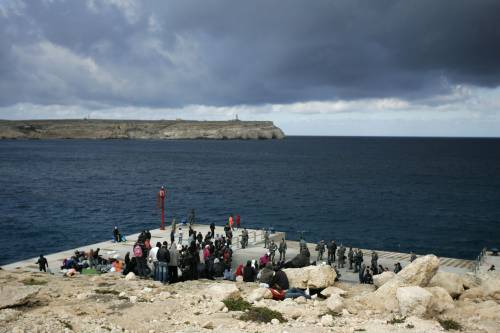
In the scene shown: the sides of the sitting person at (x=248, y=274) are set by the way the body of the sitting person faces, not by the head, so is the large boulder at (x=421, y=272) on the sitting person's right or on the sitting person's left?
on the sitting person's right

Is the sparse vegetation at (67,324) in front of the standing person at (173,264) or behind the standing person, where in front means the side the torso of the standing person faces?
behind

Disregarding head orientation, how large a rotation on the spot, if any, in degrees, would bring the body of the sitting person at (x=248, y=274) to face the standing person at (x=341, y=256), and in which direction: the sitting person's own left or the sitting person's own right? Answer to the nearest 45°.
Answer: approximately 45° to the sitting person's own right

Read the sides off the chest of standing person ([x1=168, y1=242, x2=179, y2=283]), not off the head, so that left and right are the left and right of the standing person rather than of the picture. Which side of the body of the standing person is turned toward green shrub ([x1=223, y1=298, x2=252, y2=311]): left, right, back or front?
back

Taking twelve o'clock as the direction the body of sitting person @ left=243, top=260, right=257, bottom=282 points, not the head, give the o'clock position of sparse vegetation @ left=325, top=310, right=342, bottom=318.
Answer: The sparse vegetation is roughly at 5 o'clock from the sitting person.

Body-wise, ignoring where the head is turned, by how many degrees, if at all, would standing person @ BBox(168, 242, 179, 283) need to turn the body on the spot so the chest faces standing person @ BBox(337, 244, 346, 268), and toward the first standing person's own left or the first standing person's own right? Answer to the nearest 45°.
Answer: approximately 45° to the first standing person's own right

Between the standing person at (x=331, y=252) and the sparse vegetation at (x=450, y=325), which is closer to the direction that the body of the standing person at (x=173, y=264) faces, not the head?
the standing person

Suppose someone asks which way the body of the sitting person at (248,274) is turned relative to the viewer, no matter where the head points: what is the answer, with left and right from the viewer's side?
facing away from the viewer

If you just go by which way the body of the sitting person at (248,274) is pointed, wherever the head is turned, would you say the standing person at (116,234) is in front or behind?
in front

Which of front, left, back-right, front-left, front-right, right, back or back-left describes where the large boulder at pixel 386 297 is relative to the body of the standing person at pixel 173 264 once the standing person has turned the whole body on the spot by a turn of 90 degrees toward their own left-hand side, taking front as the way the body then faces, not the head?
back-left

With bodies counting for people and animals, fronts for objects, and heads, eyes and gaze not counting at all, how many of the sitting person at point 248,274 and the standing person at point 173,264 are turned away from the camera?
2

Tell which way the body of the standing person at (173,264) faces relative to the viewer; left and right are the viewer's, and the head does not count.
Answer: facing away from the viewer

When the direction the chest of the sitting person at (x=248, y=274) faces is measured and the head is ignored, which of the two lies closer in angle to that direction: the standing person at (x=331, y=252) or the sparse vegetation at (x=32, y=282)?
the standing person

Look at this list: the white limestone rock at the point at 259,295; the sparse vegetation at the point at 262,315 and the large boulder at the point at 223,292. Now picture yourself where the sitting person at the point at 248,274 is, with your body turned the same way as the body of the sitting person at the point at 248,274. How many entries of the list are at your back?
3
